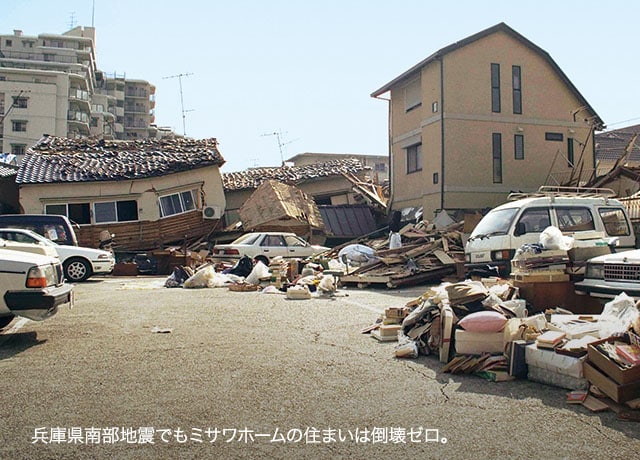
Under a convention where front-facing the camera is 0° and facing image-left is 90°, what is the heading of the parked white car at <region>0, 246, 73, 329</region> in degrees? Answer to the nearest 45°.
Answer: approximately 315°

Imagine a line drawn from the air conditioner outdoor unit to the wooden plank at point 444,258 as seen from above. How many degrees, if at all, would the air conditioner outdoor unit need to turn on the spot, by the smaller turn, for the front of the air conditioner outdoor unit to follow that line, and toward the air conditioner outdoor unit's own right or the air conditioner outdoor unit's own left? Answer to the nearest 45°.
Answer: approximately 45° to the air conditioner outdoor unit's own left

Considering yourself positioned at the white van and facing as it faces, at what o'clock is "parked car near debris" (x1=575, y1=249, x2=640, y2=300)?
The parked car near debris is roughly at 10 o'clock from the white van.

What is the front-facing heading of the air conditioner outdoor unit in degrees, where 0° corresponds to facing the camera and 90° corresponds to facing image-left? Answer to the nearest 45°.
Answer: approximately 0°

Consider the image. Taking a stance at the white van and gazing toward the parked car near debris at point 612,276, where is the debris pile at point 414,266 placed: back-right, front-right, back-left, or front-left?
back-right

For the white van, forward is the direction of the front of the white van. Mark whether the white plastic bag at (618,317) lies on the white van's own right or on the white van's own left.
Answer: on the white van's own left

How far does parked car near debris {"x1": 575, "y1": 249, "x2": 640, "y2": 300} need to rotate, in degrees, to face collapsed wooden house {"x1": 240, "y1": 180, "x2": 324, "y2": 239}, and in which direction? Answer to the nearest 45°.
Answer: approximately 90° to its right

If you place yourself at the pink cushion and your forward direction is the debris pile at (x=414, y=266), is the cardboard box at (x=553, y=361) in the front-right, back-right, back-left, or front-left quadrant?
back-right

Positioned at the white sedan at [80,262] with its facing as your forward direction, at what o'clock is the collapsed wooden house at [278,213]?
The collapsed wooden house is roughly at 11 o'clock from the white sedan.

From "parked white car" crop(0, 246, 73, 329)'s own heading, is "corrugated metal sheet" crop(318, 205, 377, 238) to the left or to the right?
on its left
